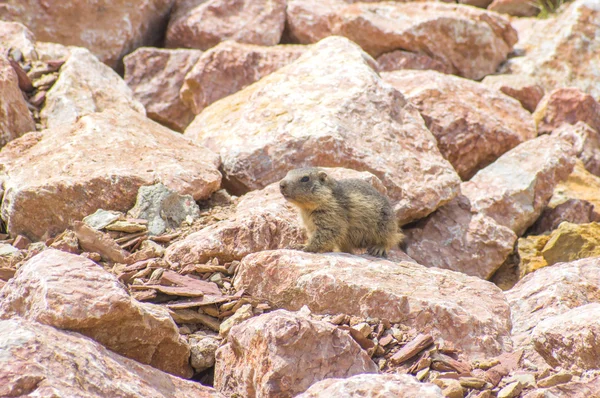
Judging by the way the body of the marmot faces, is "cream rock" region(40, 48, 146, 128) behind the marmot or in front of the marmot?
in front

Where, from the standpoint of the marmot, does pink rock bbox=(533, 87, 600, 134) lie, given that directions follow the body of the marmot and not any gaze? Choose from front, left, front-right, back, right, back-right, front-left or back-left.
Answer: back-right

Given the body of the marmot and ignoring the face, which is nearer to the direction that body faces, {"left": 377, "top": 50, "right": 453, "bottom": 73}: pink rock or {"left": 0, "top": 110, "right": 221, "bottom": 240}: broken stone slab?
the broken stone slab

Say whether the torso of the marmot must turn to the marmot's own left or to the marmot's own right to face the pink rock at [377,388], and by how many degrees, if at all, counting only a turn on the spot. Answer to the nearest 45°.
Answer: approximately 90° to the marmot's own left

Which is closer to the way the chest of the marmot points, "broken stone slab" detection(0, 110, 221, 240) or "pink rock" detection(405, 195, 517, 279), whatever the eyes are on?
the broken stone slab

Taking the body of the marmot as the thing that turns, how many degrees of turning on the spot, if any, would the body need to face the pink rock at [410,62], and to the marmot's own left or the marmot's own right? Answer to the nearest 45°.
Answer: approximately 90° to the marmot's own right

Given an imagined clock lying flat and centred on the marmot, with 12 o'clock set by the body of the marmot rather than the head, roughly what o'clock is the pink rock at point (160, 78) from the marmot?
The pink rock is roughly at 2 o'clock from the marmot.

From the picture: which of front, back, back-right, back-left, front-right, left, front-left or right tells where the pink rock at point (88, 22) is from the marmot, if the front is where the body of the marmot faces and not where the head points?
front-right

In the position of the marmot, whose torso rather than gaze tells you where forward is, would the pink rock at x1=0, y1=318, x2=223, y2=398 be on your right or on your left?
on your left

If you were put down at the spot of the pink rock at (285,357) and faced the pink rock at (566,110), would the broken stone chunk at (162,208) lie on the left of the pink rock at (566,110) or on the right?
left

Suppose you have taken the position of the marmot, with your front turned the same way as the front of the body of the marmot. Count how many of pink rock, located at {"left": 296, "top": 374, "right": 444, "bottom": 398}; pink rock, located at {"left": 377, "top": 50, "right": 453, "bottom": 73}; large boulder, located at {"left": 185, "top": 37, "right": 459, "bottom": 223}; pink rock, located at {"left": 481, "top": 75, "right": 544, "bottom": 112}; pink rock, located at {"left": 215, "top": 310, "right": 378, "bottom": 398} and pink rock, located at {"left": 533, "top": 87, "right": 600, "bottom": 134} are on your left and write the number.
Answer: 2

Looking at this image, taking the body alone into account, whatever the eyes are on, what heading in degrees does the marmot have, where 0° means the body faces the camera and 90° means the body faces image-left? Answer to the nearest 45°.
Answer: approximately 90°

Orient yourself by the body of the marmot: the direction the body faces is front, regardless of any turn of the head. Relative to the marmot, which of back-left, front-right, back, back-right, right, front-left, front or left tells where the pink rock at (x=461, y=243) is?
back-right

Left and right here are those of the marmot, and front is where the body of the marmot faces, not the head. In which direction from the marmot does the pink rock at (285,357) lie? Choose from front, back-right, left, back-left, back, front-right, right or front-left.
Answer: left
